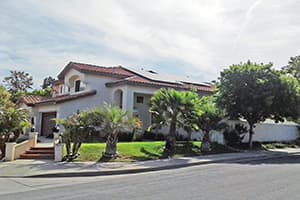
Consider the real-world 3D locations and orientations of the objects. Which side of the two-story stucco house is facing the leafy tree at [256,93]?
left

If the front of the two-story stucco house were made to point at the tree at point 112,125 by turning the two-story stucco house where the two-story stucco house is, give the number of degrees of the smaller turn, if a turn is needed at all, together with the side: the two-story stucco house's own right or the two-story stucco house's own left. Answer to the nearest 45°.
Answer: approximately 45° to the two-story stucco house's own left

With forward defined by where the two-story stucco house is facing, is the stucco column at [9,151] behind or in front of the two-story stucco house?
in front

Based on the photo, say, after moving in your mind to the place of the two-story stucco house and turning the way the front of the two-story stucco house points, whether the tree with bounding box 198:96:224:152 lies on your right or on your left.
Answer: on your left

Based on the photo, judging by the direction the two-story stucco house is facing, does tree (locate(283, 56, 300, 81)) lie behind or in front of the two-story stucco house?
behind

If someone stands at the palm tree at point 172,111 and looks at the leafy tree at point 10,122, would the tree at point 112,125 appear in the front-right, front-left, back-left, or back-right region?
front-left

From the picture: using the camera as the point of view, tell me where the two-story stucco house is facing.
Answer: facing the viewer and to the left of the viewer

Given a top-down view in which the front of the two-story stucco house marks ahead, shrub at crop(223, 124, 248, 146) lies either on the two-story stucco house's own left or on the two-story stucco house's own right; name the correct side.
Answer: on the two-story stucco house's own left

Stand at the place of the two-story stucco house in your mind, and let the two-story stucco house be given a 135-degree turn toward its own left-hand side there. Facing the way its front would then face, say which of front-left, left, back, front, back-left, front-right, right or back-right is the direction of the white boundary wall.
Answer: front
